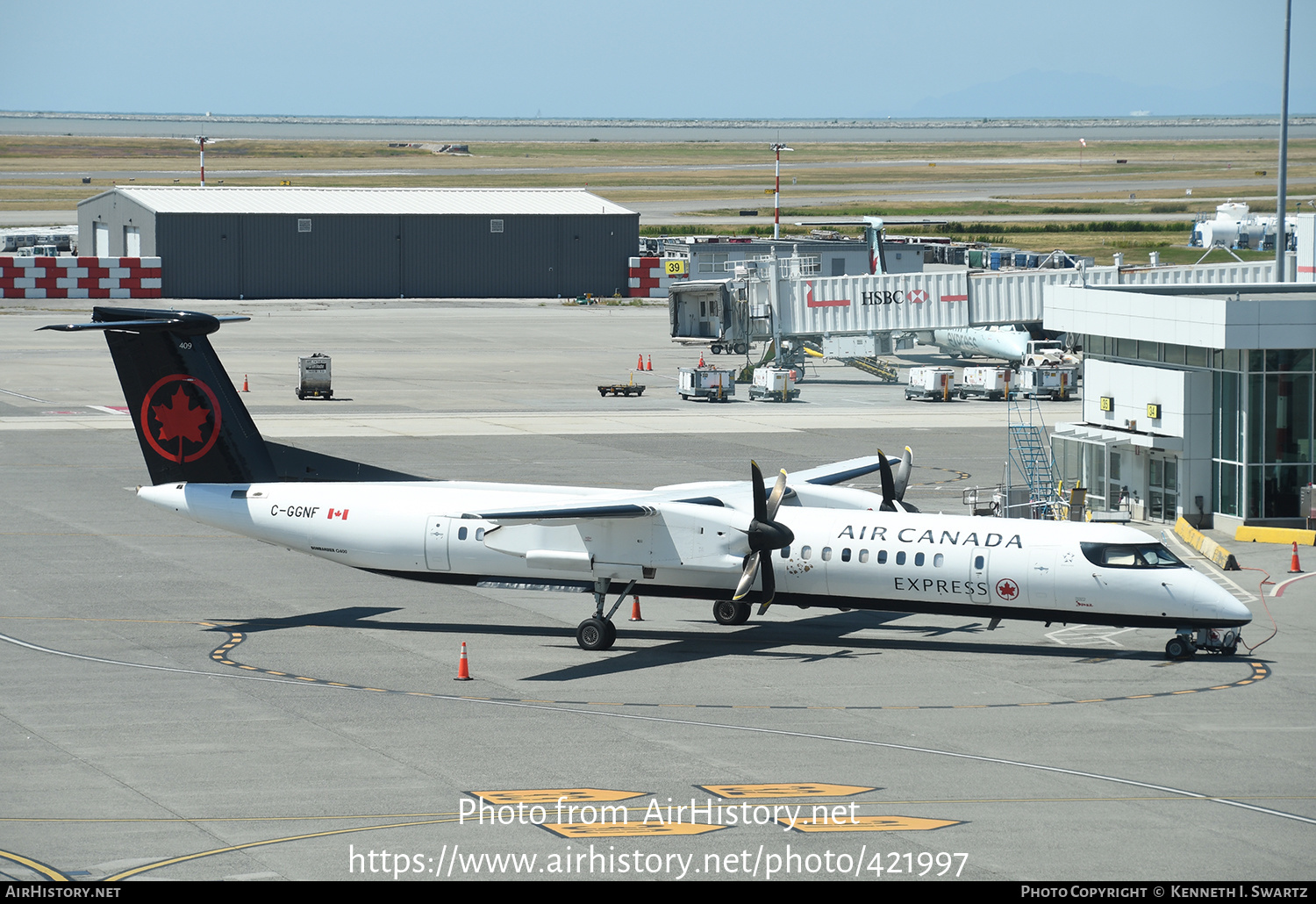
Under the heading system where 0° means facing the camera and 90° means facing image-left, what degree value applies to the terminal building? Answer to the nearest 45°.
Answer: approximately 45°

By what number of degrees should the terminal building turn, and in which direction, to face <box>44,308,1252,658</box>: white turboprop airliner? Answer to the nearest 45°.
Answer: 0° — it already faces it

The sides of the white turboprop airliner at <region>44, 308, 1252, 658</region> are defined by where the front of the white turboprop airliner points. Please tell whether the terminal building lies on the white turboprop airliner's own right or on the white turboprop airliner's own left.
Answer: on the white turboprop airliner's own left

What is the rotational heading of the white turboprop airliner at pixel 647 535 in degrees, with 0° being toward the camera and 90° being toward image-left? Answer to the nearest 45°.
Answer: approximately 315°
